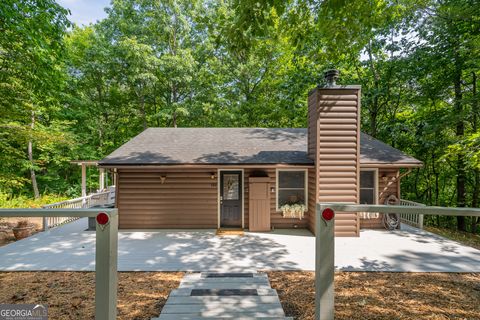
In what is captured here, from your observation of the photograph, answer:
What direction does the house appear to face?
toward the camera

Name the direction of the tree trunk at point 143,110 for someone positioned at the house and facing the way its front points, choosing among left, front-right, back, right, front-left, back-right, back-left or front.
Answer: back-right

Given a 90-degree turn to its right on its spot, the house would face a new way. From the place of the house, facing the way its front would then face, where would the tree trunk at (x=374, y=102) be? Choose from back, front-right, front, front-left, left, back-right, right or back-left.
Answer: back-right

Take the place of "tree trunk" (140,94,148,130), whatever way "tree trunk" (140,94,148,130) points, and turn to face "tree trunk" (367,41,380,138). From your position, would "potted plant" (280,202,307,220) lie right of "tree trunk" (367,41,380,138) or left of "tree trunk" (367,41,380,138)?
right

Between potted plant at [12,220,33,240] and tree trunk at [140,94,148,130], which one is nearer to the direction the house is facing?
the potted plant

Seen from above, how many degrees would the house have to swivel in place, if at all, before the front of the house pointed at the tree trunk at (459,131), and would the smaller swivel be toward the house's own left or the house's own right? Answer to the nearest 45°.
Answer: approximately 135° to the house's own left

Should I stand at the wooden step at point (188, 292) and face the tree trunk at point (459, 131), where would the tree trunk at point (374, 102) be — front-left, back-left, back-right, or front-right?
front-left

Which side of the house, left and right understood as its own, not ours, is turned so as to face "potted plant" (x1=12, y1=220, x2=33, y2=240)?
right

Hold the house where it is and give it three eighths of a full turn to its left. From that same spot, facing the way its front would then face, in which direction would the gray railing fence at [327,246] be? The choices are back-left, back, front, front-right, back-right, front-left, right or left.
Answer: back-right
